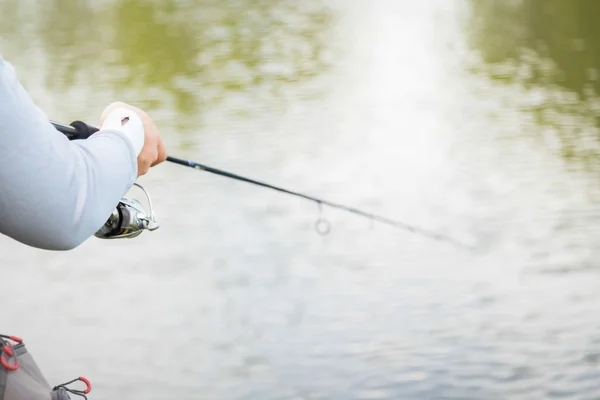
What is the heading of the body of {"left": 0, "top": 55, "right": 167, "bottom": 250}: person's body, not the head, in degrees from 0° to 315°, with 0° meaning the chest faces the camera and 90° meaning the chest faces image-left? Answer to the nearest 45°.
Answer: approximately 225°
